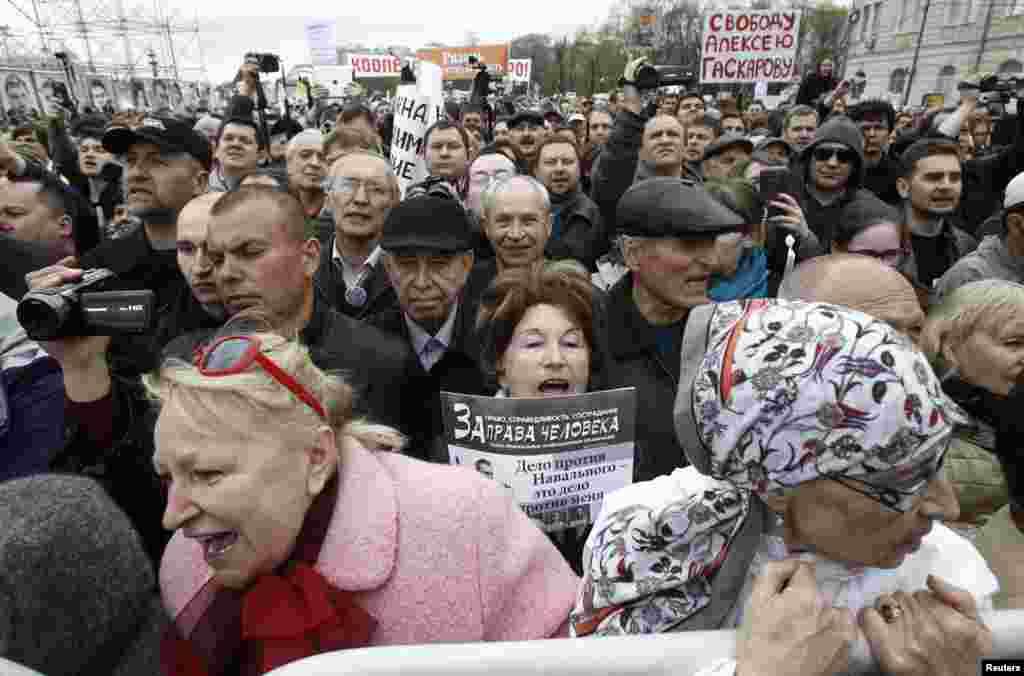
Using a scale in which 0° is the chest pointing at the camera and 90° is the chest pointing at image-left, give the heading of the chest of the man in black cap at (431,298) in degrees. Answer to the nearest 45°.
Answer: approximately 0°

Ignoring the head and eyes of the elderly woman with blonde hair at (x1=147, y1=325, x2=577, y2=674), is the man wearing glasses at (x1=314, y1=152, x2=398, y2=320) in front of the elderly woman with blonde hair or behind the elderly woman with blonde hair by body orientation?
behind

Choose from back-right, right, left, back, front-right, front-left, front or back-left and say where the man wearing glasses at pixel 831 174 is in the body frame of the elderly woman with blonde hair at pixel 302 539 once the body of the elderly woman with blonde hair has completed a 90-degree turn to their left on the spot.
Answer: left
